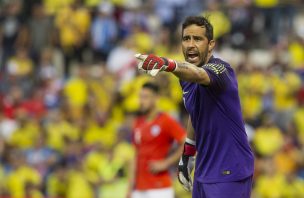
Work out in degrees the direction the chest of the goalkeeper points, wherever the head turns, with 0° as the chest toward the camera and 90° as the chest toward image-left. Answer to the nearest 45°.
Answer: approximately 45°

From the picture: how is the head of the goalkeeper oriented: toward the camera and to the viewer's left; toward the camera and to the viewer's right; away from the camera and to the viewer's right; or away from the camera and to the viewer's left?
toward the camera and to the viewer's left
